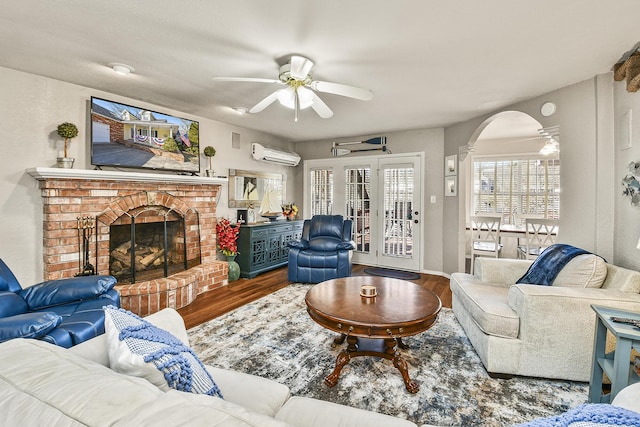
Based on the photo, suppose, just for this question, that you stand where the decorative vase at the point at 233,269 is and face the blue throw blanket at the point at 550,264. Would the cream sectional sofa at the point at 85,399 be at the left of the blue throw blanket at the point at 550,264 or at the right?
right

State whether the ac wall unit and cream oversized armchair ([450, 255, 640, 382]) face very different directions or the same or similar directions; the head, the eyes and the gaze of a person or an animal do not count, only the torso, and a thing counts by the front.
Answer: very different directions

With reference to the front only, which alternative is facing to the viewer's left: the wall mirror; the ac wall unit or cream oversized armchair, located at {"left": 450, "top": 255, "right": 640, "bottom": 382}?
the cream oversized armchair

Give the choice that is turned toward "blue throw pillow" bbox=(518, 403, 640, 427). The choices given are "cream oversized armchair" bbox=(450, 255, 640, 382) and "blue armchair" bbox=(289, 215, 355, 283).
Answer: the blue armchair

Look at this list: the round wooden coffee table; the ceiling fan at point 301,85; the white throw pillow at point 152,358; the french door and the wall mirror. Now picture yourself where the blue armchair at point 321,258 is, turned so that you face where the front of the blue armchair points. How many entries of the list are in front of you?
3

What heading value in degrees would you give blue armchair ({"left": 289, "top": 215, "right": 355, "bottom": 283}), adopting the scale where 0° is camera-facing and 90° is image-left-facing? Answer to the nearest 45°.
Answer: approximately 0°

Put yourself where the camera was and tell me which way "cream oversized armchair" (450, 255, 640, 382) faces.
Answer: facing to the left of the viewer

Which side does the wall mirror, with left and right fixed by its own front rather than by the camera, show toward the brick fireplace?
right

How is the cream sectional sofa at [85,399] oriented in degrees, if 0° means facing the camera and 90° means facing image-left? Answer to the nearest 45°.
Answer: approximately 225°

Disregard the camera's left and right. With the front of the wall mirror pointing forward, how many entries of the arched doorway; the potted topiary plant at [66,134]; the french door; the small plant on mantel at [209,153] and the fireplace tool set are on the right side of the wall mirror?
3
